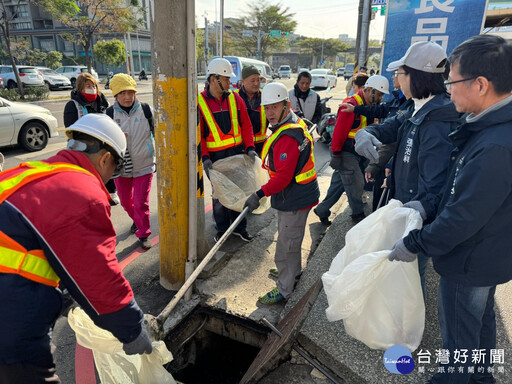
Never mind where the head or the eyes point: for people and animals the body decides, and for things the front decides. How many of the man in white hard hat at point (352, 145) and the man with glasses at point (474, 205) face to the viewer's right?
1

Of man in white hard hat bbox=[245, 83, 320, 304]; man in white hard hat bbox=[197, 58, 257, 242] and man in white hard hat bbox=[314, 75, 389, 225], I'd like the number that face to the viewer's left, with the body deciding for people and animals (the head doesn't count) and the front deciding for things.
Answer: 1

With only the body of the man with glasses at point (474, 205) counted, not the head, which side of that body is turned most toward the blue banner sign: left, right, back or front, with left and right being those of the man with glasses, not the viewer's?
right

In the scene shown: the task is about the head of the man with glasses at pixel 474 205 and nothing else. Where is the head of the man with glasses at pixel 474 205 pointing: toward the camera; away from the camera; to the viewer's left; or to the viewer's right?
to the viewer's left

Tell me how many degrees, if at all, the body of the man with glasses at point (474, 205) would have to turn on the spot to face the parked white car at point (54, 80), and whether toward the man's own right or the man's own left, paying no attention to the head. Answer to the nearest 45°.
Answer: approximately 45° to the man's own right

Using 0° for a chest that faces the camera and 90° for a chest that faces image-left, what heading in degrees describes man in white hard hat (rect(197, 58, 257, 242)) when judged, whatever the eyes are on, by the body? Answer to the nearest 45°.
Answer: approximately 315°

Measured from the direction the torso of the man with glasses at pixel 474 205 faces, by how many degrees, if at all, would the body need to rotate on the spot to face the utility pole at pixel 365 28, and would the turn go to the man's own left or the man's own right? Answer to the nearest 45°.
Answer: approximately 90° to the man's own right

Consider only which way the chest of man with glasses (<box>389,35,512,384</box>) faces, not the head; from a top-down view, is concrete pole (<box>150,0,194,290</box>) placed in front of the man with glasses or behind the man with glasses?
in front

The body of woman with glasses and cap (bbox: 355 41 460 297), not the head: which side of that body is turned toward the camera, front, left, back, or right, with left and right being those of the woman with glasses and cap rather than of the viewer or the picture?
left

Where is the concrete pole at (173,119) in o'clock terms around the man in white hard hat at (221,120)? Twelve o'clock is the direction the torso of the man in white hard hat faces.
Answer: The concrete pole is roughly at 2 o'clock from the man in white hard hat.

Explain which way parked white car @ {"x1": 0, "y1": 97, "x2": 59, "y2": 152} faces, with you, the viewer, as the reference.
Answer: facing to the right of the viewer
